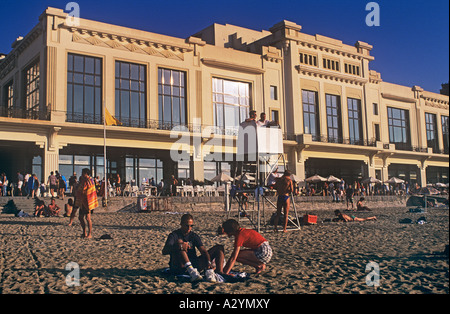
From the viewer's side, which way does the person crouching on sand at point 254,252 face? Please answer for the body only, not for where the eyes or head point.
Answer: to the viewer's left

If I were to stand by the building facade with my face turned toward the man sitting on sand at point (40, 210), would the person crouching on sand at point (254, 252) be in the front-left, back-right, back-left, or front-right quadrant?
front-left

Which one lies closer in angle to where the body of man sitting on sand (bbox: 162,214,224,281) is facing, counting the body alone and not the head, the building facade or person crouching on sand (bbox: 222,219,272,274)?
the person crouching on sand

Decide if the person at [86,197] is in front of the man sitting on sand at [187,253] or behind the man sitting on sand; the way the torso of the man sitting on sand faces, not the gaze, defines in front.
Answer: behind

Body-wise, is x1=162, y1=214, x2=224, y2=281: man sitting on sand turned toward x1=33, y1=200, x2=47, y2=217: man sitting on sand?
no

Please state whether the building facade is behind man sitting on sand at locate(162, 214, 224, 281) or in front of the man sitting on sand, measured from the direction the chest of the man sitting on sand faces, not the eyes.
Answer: behind

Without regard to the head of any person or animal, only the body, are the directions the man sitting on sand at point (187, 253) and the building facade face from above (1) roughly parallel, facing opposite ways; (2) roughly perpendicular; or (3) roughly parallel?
roughly parallel

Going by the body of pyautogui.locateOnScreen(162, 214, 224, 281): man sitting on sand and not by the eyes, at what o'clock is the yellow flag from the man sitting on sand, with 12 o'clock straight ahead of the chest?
The yellow flag is roughly at 7 o'clock from the man sitting on sand.

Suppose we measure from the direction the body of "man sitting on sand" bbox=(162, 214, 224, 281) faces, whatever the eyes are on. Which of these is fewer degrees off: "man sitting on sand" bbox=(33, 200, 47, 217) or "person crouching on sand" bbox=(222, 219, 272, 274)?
the person crouching on sand

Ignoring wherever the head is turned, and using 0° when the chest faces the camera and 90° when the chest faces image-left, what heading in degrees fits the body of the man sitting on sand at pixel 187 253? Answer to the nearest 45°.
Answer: approximately 315°

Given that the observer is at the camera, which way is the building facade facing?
facing the viewer and to the right of the viewer

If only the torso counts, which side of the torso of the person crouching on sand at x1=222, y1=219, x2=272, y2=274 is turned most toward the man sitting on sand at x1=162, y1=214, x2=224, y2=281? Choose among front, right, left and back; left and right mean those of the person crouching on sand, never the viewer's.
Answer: front

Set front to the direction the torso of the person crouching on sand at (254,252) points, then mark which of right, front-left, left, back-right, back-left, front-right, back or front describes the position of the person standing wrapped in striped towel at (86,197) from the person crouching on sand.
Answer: front-right

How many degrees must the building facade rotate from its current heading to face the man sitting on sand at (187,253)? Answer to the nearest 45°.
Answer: approximately 45° to its right

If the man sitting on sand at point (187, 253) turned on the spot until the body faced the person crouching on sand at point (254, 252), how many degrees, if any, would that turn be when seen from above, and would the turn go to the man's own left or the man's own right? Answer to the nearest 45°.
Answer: approximately 45° to the man's own left

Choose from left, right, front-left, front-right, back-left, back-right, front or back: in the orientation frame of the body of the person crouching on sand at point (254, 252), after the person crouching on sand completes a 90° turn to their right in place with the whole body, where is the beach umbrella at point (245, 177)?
front
